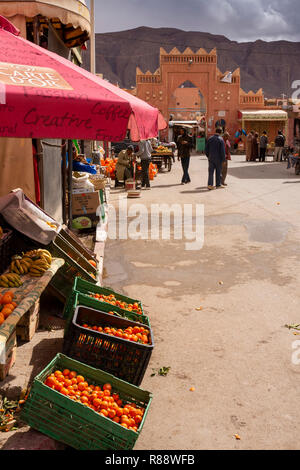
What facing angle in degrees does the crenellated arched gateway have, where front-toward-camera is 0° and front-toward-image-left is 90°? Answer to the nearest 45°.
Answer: approximately 0°

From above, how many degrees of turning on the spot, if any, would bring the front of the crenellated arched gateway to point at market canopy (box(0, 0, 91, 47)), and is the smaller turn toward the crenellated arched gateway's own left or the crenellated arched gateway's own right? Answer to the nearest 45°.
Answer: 0° — it already faces it

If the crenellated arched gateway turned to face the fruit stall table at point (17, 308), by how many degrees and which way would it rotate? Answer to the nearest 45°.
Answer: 0° — it already faces it

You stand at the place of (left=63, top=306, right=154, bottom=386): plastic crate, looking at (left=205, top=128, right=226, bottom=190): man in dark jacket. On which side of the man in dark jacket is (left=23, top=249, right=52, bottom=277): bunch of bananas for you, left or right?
left

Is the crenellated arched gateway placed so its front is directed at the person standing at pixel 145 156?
yes

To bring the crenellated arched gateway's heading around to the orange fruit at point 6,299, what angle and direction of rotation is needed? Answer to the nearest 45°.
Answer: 0° — it already faces it
